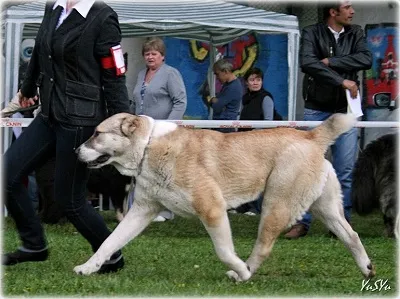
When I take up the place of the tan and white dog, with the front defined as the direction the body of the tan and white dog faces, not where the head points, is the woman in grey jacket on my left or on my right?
on my right

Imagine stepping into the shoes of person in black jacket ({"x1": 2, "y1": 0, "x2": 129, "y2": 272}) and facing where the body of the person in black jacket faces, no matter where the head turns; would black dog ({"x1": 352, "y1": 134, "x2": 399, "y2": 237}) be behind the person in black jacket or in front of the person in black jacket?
behind

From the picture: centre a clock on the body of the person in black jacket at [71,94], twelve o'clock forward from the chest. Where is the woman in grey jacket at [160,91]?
The woman in grey jacket is roughly at 5 o'clock from the person in black jacket.

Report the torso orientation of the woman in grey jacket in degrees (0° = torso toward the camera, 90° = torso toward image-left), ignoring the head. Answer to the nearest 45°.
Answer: approximately 45°

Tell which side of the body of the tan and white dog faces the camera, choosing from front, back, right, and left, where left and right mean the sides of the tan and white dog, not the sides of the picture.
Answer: left

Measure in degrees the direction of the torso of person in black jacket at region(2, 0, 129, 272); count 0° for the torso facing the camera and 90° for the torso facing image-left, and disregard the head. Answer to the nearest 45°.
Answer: approximately 45°
